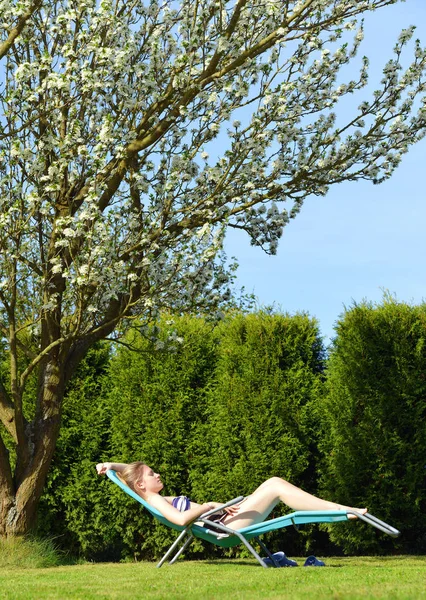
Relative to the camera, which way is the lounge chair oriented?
to the viewer's right

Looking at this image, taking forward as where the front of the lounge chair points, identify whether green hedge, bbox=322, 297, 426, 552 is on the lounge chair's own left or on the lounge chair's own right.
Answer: on the lounge chair's own left

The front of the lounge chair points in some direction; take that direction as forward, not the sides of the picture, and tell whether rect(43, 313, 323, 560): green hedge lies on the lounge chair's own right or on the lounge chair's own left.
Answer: on the lounge chair's own left
